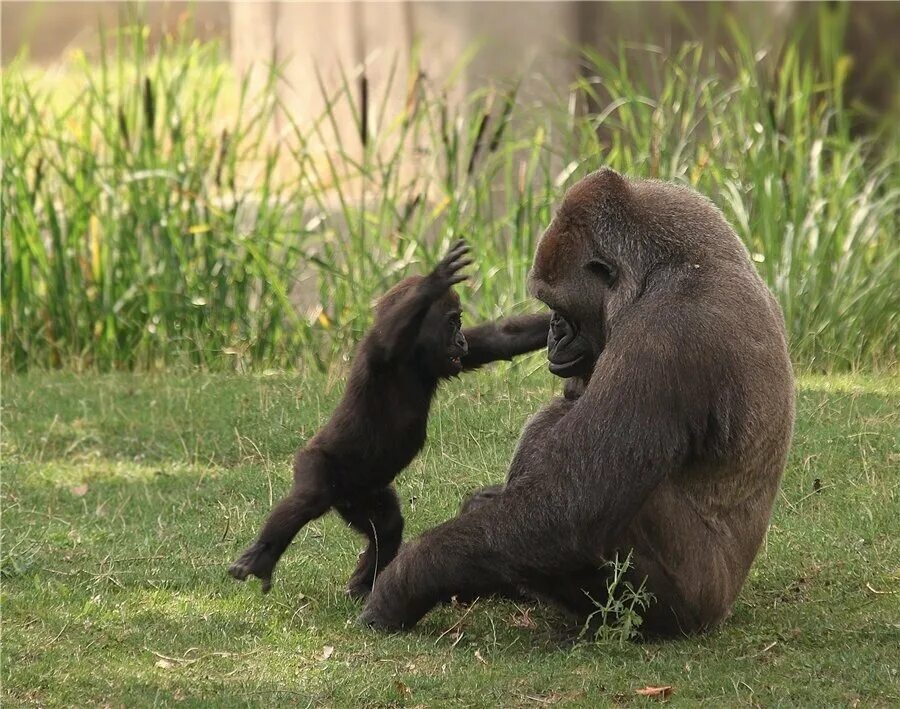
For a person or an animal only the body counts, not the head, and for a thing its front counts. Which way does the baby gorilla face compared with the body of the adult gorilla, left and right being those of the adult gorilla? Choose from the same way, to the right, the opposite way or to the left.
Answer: the opposite way

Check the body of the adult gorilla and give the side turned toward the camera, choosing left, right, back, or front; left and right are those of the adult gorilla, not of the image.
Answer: left

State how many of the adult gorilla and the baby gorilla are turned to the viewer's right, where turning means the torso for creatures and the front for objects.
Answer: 1

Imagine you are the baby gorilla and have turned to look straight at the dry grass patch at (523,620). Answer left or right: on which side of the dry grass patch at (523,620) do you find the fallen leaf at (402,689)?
right

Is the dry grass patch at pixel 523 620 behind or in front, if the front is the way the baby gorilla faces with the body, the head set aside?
in front

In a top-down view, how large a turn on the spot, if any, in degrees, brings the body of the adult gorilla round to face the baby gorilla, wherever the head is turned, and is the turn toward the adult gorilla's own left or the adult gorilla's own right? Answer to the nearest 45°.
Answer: approximately 45° to the adult gorilla's own right

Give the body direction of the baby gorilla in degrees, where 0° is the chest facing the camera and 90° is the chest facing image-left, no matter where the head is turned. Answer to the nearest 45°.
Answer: approximately 270°

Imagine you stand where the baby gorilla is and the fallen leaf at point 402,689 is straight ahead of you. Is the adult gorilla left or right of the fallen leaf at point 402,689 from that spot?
left

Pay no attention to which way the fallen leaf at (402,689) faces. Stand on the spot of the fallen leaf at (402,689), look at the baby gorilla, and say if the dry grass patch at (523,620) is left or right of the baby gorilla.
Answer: right

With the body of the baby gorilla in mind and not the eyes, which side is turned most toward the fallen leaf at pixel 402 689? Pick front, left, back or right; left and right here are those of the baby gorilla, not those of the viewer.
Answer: right

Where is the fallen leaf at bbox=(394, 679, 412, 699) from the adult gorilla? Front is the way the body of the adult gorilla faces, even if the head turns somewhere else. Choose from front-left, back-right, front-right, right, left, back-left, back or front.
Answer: front-left
